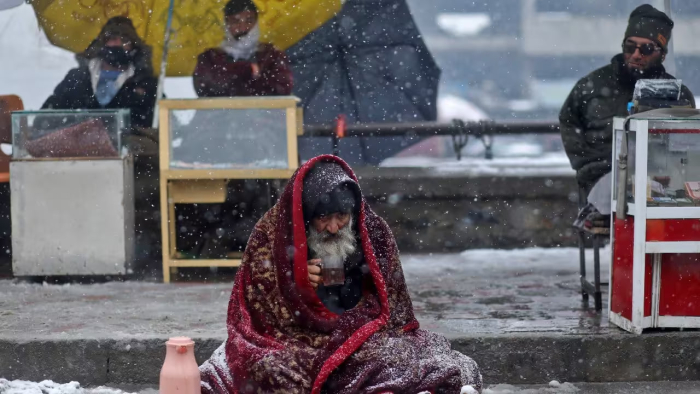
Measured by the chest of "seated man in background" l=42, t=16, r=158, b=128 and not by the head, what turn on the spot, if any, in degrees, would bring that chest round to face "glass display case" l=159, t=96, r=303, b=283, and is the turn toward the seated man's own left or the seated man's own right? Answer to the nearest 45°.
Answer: approximately 45° to the seated man's own left

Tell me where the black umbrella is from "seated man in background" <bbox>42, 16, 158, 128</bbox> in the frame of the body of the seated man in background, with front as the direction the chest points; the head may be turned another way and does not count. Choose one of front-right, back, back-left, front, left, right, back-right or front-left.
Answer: left

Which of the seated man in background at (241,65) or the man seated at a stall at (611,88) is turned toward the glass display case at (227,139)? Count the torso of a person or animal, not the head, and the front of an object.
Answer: the seated man in background

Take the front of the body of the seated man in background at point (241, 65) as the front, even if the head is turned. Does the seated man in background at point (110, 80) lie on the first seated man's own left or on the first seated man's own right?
on the first seated man's own right

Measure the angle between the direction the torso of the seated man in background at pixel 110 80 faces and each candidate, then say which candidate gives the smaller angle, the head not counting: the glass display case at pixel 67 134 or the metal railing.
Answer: the glass display case

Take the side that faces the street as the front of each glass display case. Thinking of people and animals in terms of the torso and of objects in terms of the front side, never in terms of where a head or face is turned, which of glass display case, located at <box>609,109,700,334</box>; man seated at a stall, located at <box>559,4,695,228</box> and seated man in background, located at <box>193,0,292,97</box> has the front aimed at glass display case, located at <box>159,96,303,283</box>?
the seated man in background

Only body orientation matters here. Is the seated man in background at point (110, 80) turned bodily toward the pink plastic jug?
yes

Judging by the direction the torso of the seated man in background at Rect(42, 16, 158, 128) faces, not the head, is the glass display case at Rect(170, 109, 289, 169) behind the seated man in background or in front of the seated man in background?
in front

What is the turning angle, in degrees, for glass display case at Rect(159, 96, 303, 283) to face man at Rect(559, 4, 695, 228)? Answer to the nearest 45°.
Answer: approximately 90° to its left

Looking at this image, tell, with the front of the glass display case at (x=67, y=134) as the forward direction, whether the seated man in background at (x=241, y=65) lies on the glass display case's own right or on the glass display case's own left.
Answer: on the glass display case's own left
